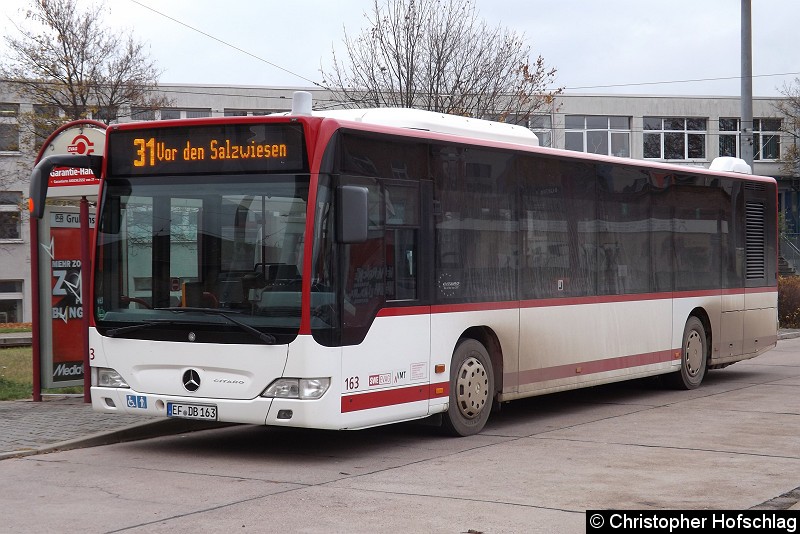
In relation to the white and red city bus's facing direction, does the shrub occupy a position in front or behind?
behind

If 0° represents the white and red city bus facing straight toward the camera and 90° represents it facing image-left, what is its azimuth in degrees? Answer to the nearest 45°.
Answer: approximately 45°
